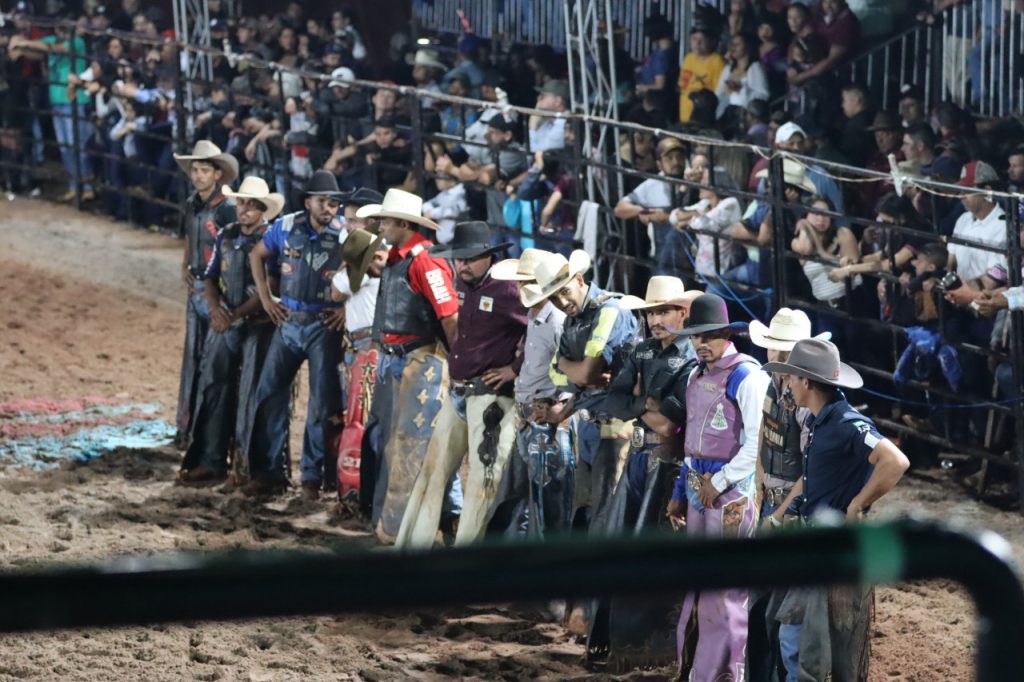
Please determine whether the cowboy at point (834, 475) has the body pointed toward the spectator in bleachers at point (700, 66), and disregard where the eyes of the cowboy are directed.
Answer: no

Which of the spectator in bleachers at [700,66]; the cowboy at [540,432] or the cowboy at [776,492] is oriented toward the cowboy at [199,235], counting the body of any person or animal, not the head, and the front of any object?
the spectator in bleachers

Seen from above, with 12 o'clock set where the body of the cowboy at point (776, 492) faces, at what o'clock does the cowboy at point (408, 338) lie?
the cowboy at point (408, 338) is roughly at 3 o'clock from the cowboy at point (776, 492).

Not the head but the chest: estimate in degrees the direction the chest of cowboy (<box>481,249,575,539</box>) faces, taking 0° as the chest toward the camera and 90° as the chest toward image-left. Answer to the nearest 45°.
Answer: approximately 45°

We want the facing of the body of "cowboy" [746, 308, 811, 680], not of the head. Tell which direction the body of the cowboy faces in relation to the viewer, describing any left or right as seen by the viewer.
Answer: facing the viewer and to the left of the viewer

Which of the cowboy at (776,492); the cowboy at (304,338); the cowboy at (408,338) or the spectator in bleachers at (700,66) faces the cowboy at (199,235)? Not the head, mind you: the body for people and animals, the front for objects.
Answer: the spectator in bleachers

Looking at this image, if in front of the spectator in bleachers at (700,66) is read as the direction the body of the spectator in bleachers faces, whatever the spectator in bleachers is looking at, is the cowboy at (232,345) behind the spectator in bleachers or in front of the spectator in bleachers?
in front

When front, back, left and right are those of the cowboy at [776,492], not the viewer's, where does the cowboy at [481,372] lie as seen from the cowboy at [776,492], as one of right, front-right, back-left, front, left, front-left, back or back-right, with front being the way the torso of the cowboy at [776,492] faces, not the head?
right

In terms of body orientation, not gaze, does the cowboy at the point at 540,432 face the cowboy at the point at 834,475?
no

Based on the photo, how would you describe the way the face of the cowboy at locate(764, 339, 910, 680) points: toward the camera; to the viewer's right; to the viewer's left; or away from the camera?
to the viewer's left

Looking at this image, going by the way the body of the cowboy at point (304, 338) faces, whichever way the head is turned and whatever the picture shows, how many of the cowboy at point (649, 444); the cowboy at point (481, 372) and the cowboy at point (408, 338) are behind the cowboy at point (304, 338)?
0

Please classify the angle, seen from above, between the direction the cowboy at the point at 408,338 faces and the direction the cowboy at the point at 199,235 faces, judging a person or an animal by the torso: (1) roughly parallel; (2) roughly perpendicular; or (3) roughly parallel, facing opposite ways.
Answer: roughly parallel

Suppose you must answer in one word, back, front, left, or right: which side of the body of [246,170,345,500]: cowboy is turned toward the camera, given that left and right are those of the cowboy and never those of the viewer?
front

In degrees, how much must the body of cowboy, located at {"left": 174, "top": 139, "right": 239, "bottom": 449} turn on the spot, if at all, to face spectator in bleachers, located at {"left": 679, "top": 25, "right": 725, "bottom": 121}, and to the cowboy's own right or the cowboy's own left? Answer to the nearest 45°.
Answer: approximately 180°

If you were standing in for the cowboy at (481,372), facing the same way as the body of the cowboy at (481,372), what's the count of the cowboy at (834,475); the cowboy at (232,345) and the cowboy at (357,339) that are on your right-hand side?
2

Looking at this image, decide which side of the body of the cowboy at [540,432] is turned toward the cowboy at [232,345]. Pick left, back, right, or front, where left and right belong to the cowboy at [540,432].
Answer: right
